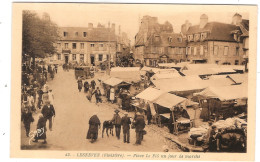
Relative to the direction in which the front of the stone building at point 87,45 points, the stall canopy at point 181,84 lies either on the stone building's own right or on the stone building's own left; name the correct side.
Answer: on the stone building's own left

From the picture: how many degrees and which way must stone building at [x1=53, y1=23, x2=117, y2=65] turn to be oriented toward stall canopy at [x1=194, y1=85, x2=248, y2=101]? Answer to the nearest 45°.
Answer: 0° — it already faces it
